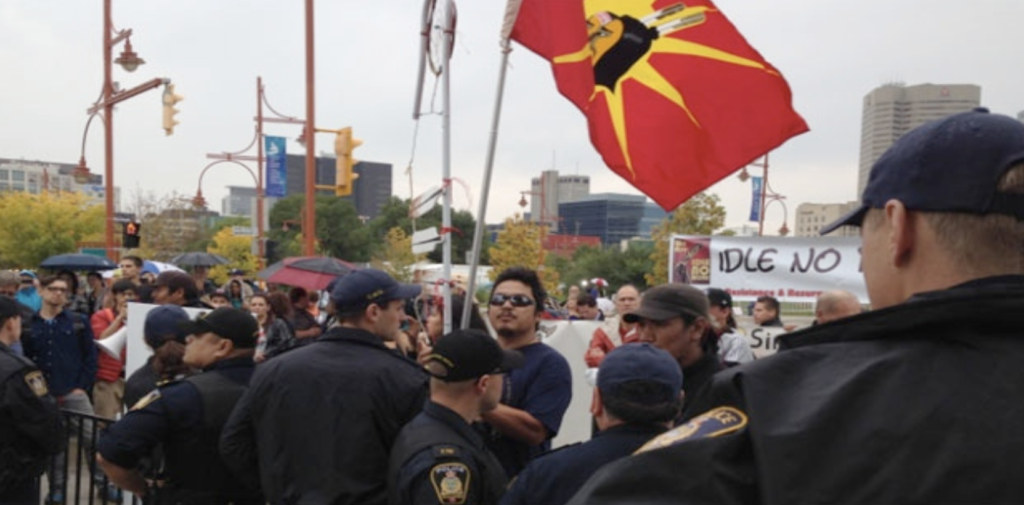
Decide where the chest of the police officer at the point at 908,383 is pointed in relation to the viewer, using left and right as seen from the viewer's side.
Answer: facing away from the viewer and to the left of the viewer

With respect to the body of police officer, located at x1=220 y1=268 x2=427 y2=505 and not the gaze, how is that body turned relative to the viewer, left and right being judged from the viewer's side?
facing away from the viewer and to the right of the viewer

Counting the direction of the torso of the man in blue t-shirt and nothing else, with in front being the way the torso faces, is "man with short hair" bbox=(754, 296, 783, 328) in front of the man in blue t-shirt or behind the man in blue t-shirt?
behind

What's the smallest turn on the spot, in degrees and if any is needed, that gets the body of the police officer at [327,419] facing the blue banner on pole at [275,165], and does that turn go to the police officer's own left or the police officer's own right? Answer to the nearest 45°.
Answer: approximately 45° to the police officer's own left

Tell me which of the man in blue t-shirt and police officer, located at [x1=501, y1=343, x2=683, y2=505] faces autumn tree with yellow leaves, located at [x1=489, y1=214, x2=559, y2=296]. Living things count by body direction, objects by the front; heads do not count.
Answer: the police officer

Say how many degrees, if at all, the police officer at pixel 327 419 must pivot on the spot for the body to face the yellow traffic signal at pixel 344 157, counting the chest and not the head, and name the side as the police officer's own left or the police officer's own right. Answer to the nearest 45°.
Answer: approximately 45° to the police officer's own left

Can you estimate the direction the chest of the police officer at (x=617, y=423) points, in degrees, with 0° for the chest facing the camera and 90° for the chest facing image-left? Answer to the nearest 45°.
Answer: approximately 180°

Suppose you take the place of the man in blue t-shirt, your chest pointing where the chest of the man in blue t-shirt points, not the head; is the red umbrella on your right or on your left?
on your right
